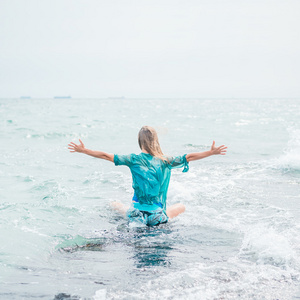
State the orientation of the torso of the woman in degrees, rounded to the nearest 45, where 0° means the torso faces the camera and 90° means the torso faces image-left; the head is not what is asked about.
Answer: approximately 180°

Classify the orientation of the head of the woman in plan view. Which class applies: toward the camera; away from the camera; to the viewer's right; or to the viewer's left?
away from the camera
